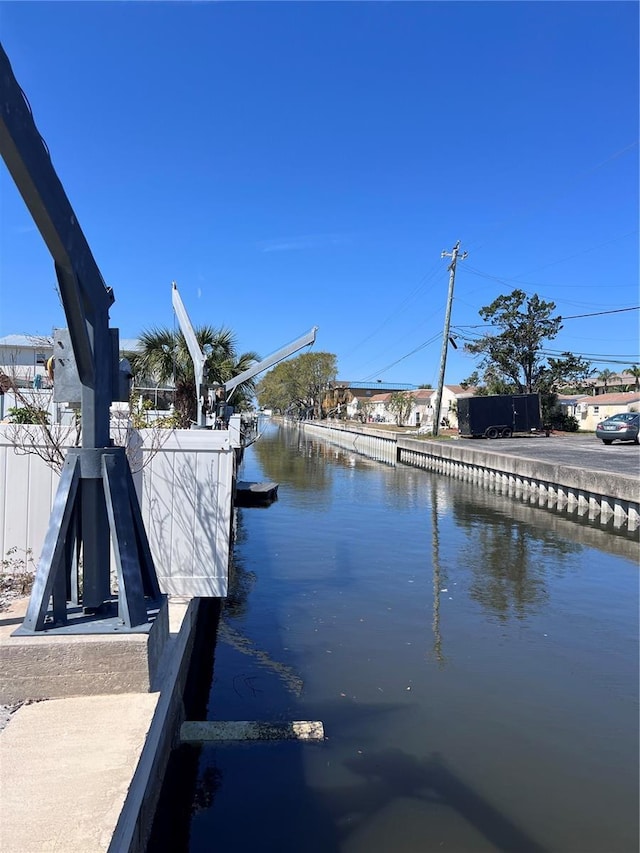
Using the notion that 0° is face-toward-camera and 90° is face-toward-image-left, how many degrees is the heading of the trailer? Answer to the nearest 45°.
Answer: approximately 270°

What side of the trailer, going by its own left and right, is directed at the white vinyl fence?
right

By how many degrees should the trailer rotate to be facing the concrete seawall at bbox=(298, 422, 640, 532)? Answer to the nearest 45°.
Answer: approximately 90° to its right
